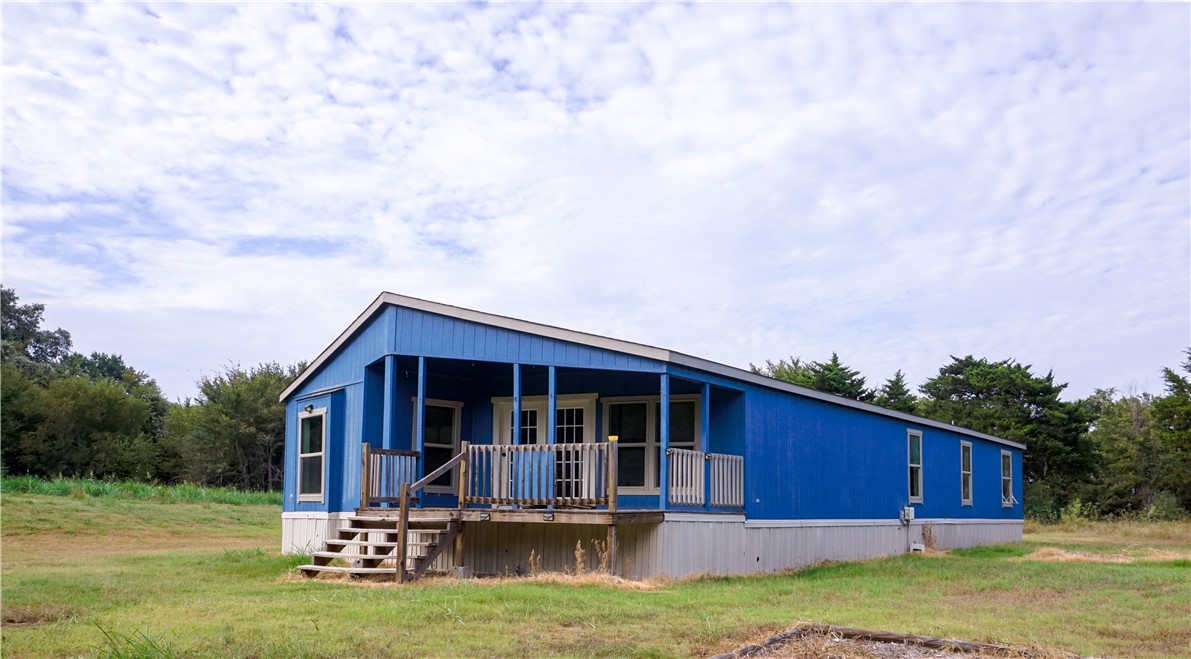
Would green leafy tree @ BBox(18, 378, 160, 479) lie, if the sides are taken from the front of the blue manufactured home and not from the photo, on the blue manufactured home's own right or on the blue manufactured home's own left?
on the blue manufactured home's own right

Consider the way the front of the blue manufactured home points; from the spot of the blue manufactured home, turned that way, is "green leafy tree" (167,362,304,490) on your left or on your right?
on your right

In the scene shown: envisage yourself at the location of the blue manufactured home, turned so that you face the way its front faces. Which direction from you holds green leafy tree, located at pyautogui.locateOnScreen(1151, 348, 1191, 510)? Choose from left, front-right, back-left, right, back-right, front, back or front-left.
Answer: back

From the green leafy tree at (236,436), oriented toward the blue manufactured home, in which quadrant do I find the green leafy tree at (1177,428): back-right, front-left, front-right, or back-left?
front-left

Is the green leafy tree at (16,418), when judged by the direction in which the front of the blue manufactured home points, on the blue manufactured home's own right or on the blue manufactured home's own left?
on the blue manufactured home's own right

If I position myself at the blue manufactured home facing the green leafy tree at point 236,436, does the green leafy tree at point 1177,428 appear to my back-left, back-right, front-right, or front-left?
front-right

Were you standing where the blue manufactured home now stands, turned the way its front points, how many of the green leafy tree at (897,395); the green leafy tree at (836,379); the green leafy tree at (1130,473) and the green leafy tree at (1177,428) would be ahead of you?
0

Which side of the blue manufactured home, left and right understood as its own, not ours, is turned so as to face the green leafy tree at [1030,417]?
back

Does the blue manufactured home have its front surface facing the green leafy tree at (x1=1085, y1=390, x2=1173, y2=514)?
no

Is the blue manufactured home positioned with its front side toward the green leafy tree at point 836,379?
no

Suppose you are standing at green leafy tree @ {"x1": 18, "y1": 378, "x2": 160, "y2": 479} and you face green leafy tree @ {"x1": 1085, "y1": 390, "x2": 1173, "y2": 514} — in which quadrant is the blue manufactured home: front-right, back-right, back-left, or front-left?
front-right
